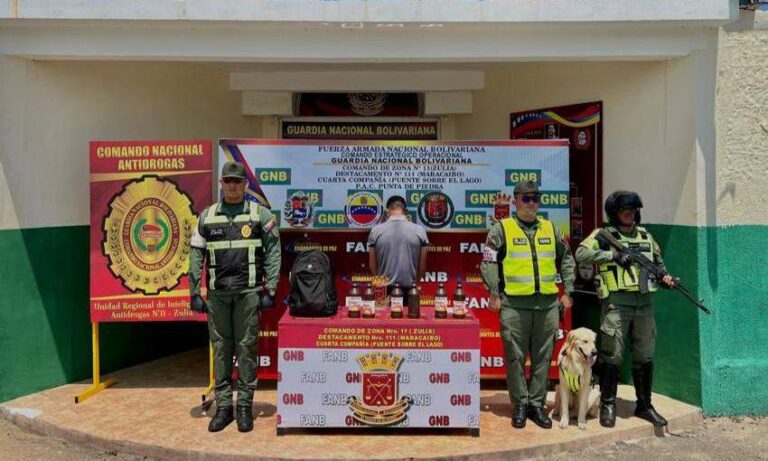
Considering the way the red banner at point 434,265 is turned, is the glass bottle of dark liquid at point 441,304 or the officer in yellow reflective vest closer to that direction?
the glass bottle of dark liquid

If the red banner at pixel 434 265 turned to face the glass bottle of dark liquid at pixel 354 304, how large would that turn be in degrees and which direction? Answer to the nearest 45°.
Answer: approximately 45° to its right

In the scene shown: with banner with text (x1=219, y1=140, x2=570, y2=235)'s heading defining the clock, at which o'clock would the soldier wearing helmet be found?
The soldier wearing helmet is roughly at 10 o'clock from the banner with text.

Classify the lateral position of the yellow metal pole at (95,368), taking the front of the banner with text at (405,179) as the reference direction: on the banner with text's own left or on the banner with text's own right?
on the banner with text's own right

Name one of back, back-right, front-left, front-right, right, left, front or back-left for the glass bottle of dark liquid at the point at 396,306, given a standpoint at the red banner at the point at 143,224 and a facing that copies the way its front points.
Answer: front-left

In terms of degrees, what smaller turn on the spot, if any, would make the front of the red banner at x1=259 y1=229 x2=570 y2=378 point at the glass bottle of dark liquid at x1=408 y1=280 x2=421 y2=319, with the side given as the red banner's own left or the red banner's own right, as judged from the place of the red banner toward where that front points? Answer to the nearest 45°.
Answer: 0° — it already faces it

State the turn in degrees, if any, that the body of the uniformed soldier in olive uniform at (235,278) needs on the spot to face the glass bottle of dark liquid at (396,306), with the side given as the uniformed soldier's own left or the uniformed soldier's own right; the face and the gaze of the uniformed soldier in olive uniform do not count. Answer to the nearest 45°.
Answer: approximately 90° to the uniformed soldier's own left

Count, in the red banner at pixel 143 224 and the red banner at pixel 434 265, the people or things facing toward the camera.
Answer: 2

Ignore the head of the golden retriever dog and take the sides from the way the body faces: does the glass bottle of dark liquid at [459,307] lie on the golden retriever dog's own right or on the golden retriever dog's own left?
on the golden retriever dog's own right

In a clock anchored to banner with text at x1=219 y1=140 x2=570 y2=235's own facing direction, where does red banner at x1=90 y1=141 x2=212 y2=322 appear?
The red banner is roughly at 3 o'clock from the banner with text.
